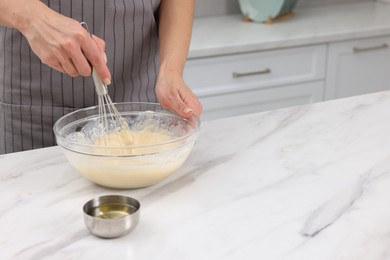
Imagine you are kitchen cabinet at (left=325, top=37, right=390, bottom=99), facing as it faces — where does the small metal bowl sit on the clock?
The small metal bowl is roughly at 2 o'clock from the kitchen cabinet.

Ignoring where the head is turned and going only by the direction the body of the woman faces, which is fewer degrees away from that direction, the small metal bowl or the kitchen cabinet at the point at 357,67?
the small metal bowl

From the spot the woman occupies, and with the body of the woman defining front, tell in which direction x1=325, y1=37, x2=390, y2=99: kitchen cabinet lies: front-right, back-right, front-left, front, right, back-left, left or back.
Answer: back-left

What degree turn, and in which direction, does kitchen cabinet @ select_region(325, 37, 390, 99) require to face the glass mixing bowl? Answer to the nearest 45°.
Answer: approximately 45° to its right

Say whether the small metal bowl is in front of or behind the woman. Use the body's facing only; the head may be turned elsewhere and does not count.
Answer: in front

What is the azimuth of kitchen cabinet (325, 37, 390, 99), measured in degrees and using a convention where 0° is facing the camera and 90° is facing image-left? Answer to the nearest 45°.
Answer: approximately 315°

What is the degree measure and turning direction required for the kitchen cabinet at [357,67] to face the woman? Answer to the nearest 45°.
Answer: approximately 90° to its right

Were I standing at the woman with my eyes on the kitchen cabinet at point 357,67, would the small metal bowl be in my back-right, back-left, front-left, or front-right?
back-right

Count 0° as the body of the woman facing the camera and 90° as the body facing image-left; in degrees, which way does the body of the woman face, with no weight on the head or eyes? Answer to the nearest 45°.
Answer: approximately 0°

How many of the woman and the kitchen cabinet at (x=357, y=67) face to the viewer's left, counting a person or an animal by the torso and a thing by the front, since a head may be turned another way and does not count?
0
